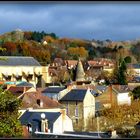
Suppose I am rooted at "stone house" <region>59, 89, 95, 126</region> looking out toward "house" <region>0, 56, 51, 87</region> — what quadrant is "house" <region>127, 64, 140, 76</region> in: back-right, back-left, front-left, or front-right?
front-right

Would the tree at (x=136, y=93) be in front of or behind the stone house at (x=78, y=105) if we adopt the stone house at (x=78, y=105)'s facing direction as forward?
behind

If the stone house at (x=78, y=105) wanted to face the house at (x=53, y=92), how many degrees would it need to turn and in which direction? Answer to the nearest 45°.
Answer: approximately 90° to its right

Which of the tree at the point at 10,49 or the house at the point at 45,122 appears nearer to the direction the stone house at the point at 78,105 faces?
the house

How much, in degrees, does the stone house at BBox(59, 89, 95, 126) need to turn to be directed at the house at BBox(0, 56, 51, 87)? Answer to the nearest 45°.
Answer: approximately 135° to its right

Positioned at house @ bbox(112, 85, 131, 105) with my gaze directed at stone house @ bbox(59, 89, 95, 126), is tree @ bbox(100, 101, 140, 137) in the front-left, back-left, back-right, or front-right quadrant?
front-left

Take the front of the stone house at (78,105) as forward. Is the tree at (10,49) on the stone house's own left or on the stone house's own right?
on the stone house's own right
